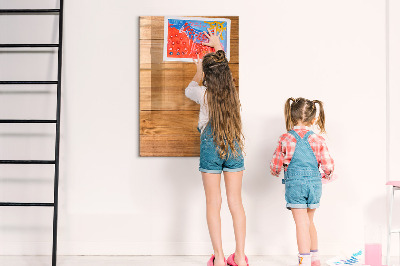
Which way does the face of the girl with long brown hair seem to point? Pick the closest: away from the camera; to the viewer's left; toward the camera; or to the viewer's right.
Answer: away from the camera

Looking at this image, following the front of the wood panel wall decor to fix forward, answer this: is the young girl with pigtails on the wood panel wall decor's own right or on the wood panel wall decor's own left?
on the wood panel wall decor's own left

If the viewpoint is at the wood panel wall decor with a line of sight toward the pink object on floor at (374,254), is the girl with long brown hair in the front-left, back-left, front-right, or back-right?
front-right

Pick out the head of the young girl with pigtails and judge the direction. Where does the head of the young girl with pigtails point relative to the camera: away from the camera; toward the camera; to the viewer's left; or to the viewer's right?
away from the camera

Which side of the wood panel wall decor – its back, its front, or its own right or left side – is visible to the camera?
front

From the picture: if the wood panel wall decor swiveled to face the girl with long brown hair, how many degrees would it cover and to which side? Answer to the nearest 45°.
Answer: approximately 45° to its left

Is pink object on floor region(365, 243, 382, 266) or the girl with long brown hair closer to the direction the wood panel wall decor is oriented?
the girl with long brown hair

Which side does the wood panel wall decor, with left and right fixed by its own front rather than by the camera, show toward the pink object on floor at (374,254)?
left

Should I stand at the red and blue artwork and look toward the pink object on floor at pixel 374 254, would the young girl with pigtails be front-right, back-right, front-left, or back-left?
front-right
